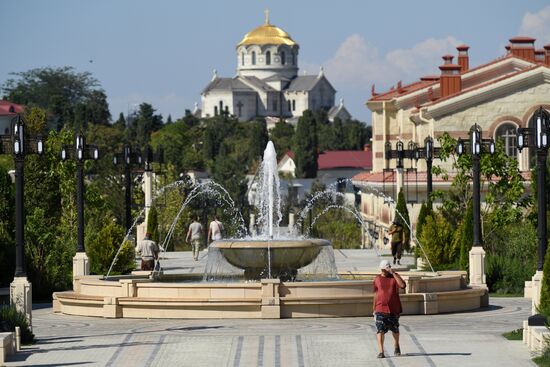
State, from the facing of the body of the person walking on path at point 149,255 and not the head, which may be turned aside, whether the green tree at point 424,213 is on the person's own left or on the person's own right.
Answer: on the person's own right

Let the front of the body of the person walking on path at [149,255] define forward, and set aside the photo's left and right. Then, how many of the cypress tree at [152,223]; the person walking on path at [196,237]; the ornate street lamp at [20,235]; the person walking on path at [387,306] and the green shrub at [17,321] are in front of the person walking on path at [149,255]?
2

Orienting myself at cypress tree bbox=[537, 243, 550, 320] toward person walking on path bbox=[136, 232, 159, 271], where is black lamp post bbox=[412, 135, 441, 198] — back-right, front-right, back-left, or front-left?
front-right

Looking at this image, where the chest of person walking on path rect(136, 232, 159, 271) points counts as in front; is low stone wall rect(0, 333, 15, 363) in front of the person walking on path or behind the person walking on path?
behind

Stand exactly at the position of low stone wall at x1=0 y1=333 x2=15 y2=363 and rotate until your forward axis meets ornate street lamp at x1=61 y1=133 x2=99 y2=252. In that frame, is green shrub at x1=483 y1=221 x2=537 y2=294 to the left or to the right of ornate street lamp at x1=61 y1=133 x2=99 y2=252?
right

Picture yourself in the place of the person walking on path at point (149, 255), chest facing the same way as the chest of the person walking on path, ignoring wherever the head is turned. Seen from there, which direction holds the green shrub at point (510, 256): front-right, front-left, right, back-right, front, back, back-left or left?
right

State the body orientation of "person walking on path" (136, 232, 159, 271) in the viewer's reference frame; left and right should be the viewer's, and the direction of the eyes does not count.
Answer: facing away from the viewer

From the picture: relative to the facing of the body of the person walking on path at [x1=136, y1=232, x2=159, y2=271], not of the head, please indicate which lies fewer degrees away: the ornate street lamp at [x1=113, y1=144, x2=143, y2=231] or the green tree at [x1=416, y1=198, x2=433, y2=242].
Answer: the ornate street lamp

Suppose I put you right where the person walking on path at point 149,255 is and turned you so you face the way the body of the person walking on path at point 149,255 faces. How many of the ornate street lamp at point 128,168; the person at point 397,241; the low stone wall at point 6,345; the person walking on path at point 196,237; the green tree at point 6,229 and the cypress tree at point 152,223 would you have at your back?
1

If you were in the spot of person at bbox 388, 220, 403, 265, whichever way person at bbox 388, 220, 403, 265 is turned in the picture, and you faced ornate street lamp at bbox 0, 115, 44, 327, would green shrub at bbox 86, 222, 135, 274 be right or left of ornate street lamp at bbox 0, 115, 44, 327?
right

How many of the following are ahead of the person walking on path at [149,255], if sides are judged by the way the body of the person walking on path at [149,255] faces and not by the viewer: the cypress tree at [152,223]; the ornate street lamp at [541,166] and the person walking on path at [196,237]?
2

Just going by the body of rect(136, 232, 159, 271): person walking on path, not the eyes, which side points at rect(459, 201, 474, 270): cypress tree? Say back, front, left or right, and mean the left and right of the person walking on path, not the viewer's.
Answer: right

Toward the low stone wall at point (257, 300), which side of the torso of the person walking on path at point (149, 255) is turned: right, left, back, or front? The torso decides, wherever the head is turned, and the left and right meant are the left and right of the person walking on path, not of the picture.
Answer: back
